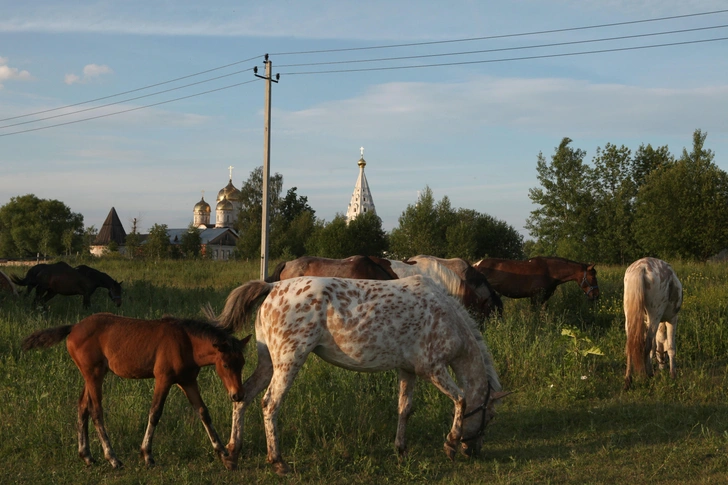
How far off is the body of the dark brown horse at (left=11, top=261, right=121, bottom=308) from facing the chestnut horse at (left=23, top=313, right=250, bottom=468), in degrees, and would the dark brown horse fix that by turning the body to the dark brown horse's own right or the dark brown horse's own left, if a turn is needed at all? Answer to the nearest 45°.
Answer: approximately 90° to the dark brown horse's own right

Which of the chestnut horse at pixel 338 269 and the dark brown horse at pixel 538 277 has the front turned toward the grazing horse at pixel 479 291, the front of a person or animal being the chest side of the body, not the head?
the chestnut horse

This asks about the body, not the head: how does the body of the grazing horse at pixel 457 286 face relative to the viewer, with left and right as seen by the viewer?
facing to the right of the viewer

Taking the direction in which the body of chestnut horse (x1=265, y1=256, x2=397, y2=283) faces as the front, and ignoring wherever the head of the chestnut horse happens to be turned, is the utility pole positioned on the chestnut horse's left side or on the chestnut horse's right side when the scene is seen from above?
on the chestnut horse's left side

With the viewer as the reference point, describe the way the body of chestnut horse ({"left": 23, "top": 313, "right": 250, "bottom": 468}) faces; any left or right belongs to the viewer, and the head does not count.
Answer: facing to the right of the viewer

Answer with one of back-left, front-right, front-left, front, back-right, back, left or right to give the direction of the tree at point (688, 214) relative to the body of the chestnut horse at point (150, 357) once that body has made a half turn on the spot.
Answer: back-right

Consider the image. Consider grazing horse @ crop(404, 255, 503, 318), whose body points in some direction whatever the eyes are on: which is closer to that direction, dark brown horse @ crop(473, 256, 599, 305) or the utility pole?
the dark brown horse

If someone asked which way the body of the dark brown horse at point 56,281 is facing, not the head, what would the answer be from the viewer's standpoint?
to the viewer's right

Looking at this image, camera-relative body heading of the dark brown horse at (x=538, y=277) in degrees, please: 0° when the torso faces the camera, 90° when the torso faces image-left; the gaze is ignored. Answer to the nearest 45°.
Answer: approximately 270°

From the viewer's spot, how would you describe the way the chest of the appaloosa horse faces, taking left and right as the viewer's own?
facing to the right of the viewer
